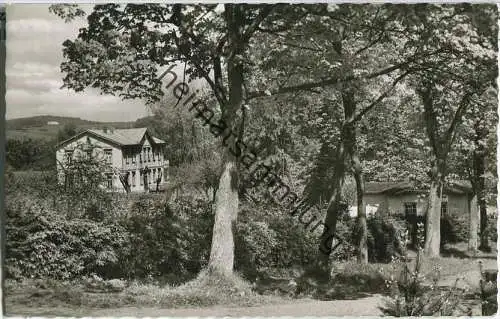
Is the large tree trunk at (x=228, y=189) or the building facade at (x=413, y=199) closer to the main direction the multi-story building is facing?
the large tree trunk

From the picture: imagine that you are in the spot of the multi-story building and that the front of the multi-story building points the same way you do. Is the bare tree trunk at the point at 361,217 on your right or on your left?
on your left

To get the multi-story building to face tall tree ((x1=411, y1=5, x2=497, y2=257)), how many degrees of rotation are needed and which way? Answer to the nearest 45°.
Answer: approximately 45° to its left

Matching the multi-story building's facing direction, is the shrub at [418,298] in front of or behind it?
in front

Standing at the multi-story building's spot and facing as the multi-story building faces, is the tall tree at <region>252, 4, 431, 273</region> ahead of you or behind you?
ahead

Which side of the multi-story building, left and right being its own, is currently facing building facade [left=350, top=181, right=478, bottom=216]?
left

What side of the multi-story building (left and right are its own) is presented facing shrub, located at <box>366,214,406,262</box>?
front

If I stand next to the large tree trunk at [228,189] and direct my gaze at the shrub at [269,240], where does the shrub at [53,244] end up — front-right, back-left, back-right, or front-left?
back-left

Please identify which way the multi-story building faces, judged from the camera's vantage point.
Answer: facing the viewer and to the right of the viewer
